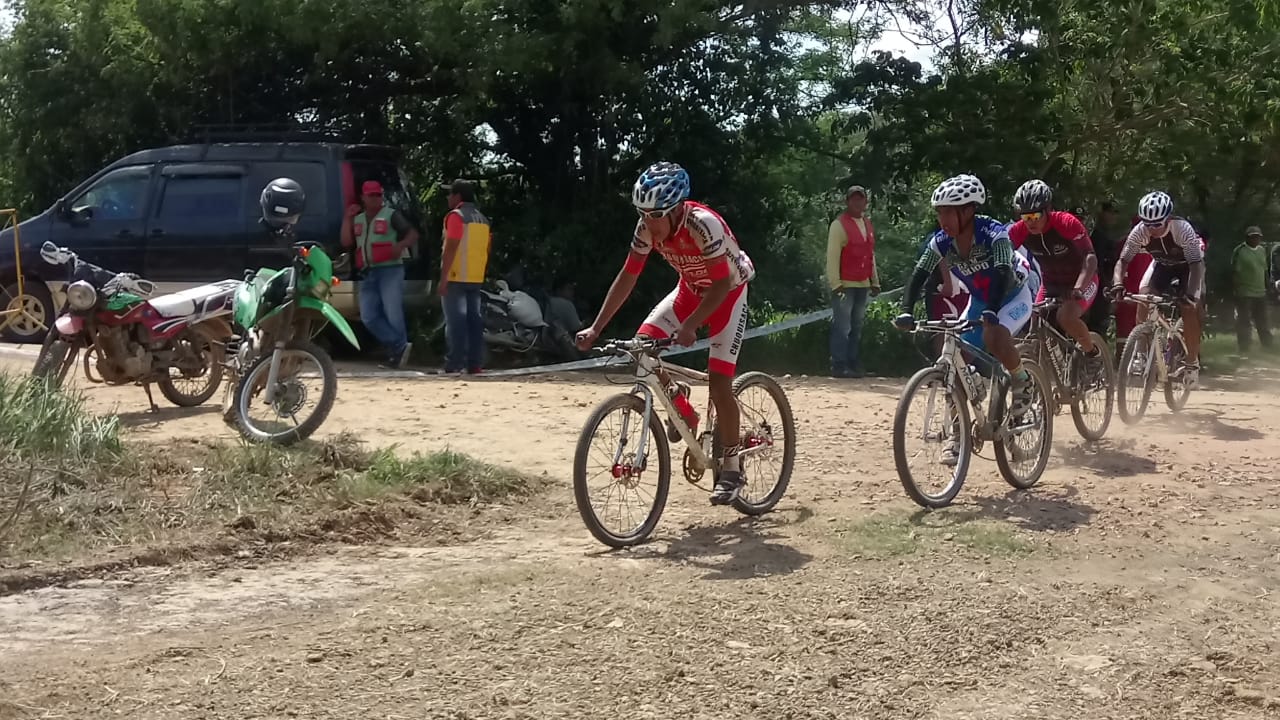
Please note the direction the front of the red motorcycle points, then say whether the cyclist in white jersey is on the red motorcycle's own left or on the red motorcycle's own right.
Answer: on the red motorcycle's own left

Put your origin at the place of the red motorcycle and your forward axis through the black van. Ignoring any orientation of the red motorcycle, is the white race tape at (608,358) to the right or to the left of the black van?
right

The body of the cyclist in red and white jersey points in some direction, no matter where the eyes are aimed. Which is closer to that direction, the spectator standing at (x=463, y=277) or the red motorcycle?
the red motorcycle

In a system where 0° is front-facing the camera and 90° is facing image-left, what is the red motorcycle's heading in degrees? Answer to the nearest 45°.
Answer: approximately 45°

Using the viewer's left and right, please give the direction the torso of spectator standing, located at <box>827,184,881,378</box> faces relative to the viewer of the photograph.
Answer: facing the viewer and to the right of the viewer

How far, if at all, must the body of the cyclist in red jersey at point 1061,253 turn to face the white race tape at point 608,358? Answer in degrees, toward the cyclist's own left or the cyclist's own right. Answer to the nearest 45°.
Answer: approximately 90° to the cyclist's own right

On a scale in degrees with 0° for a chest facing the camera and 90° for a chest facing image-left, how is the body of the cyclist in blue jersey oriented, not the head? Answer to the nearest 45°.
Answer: approximately 45°

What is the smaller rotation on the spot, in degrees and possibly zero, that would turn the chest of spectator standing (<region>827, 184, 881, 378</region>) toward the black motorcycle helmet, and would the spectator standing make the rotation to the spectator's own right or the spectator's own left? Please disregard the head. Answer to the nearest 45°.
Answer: approximately 90° to the spectator's own right

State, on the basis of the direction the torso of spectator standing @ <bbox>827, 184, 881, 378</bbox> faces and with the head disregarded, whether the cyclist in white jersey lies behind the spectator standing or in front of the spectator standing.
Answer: in front

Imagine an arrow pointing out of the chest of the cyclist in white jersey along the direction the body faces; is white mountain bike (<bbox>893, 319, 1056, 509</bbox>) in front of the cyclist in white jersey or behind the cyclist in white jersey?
in front
